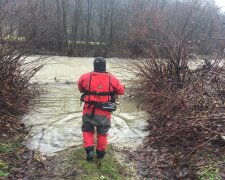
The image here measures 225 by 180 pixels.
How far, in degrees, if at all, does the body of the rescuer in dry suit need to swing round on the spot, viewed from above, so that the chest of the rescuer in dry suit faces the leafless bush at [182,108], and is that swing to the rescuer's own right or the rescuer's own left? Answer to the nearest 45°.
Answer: approximately 45° to the rescuer's own right

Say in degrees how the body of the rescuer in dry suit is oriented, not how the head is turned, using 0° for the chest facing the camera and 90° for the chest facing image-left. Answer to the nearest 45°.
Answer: approximately 180°
